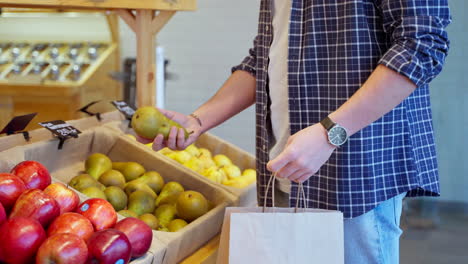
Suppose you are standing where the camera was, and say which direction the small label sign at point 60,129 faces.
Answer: facing the viewer and to the right of the viewer

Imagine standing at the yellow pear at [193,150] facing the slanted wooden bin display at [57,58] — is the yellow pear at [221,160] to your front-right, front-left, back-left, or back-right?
back-right

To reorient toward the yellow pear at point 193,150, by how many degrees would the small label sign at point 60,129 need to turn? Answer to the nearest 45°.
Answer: approximately 90° to its left

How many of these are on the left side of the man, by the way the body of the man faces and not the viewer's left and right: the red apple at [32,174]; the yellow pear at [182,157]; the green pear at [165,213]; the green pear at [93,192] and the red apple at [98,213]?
0

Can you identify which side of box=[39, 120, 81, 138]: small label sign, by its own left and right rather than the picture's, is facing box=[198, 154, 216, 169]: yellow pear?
left

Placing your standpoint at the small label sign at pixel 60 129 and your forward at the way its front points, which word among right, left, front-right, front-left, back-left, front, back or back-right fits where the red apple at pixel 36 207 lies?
front-right

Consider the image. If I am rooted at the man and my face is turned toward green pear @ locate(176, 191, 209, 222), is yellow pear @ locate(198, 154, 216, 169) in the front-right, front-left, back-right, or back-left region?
front-right

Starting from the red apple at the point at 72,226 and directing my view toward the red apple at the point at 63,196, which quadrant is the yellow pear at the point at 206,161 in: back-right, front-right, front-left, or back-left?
front-right

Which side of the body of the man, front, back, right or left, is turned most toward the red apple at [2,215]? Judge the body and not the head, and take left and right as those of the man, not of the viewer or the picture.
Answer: front

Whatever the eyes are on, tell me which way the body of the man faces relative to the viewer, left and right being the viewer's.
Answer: facing the viewer and to the left of the viewer

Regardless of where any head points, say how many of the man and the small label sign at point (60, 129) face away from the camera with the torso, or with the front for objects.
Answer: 0
